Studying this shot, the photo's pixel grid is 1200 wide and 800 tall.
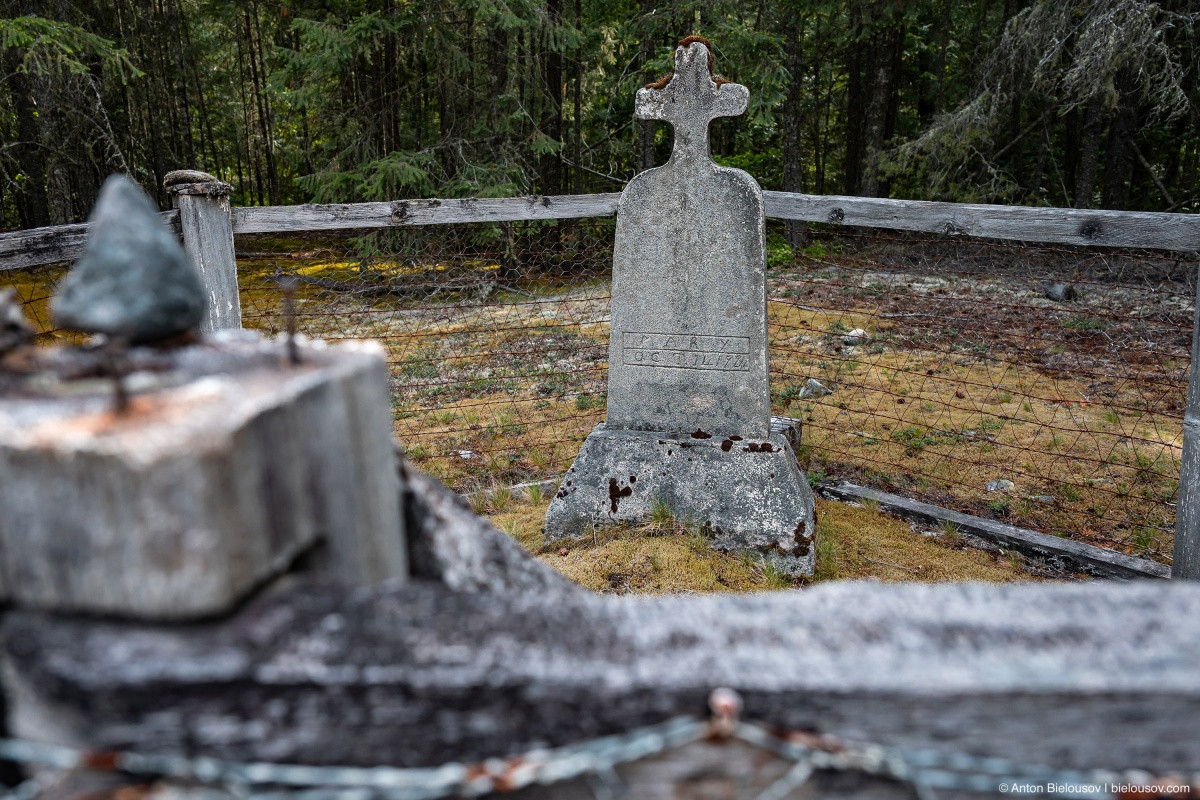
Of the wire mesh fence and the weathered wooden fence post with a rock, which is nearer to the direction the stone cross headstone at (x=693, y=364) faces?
the weathered wooden fence post with a rock

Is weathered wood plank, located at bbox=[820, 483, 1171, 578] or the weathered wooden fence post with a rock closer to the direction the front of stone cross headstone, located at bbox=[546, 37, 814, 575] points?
the weathered wooden fence post with a rock

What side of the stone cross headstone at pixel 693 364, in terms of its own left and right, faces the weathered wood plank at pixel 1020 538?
left

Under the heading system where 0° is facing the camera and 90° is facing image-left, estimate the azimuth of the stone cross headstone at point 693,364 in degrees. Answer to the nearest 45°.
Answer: approximately 0°
